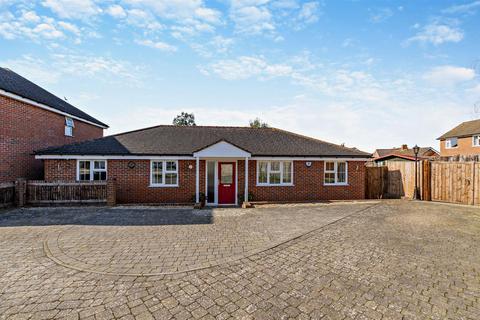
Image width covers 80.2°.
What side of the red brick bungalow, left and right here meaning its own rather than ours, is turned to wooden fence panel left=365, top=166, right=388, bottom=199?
left

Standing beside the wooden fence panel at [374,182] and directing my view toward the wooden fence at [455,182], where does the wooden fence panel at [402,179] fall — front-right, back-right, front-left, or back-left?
front-left

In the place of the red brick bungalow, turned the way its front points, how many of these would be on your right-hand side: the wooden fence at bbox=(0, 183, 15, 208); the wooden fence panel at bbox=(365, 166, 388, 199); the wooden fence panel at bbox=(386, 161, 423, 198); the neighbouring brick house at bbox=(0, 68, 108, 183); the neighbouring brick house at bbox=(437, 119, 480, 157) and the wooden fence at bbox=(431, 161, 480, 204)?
2

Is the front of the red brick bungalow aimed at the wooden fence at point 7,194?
no

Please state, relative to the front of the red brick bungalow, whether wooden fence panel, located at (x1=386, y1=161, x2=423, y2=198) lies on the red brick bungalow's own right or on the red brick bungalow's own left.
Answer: on the red brick bungalow's own left

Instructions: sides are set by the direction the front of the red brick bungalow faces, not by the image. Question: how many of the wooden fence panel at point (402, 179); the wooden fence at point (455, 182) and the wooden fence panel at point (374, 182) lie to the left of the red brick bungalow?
3

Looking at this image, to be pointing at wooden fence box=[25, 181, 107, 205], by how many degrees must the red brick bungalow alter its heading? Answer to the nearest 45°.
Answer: approximately 90° to its right

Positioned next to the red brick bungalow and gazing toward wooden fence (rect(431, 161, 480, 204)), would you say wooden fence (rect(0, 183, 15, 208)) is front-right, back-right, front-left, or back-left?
back-right

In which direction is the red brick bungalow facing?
toward the camera

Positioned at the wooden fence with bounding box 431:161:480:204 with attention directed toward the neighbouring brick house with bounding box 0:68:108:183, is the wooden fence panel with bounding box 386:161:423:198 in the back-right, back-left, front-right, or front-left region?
front-right

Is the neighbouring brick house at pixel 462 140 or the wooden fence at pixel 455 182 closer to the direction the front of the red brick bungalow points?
the wooden fence

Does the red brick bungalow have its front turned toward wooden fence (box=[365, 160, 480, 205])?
no

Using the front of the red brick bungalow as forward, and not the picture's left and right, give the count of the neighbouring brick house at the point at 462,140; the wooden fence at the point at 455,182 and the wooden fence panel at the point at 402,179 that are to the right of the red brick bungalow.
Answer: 0

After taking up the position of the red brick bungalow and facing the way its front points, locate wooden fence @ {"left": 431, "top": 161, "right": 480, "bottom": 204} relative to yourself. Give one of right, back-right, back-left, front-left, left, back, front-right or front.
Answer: left

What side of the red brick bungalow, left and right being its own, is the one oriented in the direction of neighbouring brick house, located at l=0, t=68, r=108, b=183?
right

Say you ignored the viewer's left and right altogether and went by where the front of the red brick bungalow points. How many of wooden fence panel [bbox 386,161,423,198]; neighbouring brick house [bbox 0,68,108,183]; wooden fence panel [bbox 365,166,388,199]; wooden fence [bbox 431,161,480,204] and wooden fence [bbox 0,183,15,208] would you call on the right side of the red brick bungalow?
2

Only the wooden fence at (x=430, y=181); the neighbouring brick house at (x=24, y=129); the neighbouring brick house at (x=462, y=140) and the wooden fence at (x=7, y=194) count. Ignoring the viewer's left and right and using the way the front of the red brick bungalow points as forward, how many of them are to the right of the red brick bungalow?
2

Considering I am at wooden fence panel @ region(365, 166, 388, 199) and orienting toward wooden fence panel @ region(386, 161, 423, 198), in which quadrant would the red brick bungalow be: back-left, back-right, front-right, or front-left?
back-right
